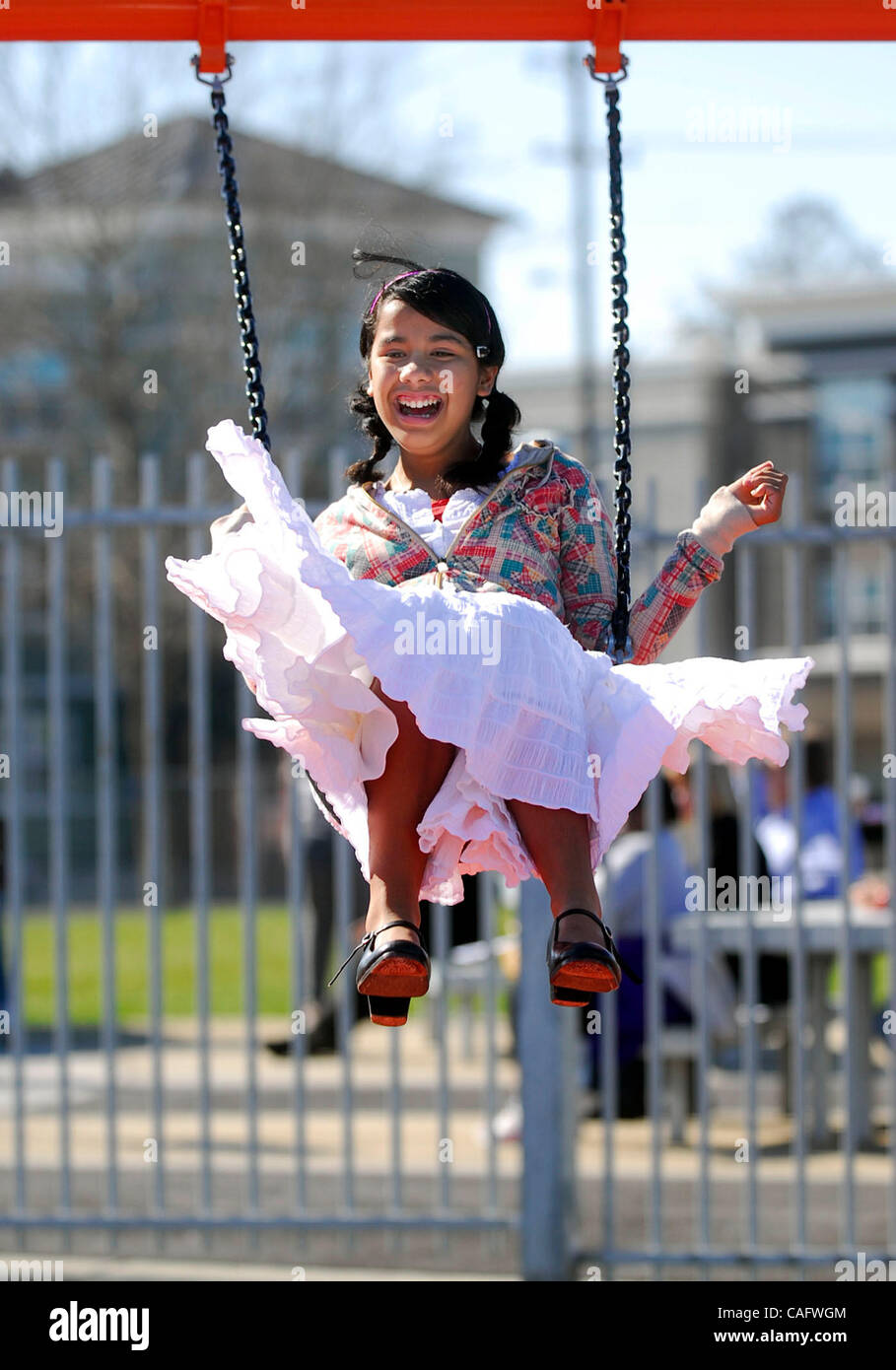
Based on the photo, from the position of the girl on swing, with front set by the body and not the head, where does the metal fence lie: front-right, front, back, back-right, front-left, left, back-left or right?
back
